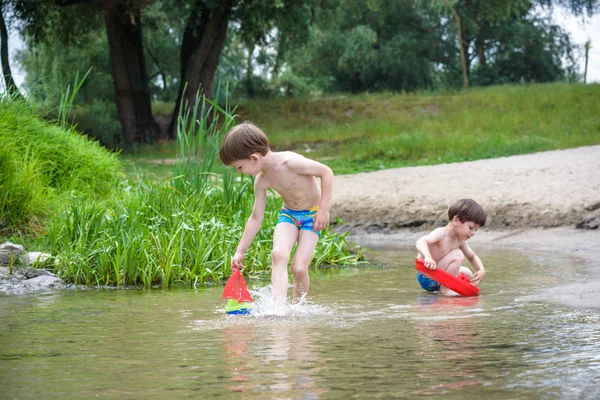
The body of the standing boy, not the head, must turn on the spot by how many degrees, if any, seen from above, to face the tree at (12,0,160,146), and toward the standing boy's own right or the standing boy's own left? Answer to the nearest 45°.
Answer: approximately 135° to the standing boy's own right

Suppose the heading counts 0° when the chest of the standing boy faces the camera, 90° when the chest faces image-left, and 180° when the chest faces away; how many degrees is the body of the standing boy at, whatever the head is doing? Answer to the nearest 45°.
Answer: approximately 45°

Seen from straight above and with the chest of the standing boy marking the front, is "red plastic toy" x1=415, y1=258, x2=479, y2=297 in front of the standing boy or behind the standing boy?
behind
